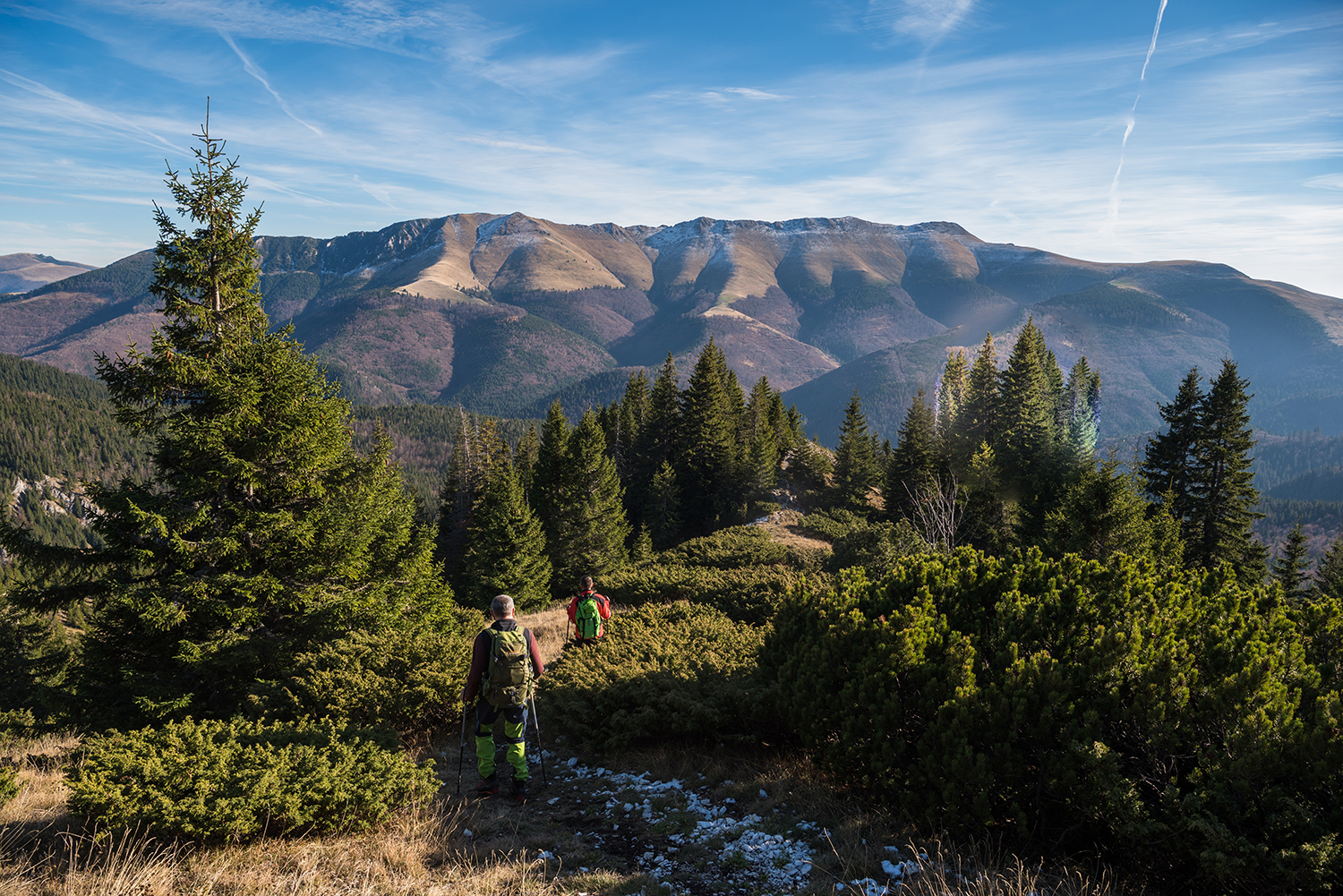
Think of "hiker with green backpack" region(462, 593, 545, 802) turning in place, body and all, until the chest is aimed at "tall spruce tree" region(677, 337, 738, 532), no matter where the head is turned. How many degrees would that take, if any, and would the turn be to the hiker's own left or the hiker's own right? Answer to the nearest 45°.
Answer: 0° — they already face it

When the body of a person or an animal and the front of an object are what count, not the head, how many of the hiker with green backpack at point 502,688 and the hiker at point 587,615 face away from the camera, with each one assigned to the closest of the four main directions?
2

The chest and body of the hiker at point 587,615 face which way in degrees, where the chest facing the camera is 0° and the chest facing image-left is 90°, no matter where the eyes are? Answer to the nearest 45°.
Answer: approximately 180°

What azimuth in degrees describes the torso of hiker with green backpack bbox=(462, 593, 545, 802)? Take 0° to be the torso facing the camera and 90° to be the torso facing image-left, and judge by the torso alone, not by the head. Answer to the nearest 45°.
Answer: approximately 180°

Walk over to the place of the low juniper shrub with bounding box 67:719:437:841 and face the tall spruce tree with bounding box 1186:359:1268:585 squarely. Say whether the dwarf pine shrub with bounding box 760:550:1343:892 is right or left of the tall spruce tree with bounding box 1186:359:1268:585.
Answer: right
